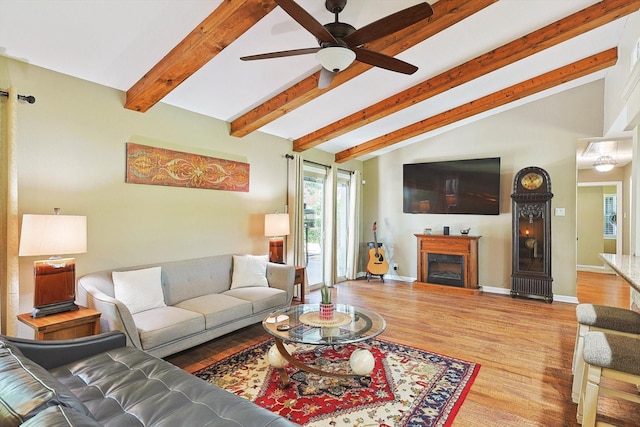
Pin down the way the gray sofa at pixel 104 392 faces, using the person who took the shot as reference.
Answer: facing away from the viewer and to the right of the viewer

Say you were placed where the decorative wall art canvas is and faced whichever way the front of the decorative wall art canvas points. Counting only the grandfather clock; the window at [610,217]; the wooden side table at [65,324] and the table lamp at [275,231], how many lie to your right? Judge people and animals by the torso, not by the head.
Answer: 1

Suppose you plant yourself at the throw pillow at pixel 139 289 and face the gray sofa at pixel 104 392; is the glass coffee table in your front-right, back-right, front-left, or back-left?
front-left

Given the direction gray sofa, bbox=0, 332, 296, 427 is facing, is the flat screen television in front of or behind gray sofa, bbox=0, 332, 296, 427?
in front

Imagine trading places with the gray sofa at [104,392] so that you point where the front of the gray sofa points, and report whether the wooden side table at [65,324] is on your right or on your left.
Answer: on your left

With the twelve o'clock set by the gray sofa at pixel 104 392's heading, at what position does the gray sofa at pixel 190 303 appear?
the gray sofa at pixel 190 303 is roughly at 11 o'clock from the gray sofa at pixel 104 392.

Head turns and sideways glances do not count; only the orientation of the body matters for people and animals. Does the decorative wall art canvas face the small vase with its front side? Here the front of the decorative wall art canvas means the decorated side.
yes

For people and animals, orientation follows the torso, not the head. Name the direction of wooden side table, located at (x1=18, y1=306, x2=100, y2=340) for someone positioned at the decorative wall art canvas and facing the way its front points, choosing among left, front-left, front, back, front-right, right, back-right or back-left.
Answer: right

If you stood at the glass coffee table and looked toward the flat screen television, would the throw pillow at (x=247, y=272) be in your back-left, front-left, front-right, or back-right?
front-left

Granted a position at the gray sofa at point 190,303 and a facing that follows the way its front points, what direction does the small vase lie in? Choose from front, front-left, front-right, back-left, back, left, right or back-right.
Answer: front

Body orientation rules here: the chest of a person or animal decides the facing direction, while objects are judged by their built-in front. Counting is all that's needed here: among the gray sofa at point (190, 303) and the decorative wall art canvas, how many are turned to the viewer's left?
0

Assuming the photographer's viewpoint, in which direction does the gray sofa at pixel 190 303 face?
facing the viewer and to the right of the viewer

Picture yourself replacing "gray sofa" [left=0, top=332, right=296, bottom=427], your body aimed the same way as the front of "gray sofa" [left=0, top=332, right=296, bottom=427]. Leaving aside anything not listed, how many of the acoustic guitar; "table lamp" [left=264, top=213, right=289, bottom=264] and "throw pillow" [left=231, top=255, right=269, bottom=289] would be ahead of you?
3

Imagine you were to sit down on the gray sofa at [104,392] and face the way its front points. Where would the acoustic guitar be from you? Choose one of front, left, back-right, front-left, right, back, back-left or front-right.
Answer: front

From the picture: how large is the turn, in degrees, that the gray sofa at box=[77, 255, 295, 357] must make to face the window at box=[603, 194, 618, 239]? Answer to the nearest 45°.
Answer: approximately 45° to its left

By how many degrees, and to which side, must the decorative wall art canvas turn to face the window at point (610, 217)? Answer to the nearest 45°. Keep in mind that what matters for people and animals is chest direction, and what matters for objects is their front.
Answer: approximately 45° to its left

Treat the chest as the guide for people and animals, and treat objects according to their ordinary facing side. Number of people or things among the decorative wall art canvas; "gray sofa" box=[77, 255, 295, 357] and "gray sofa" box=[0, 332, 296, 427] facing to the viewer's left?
0

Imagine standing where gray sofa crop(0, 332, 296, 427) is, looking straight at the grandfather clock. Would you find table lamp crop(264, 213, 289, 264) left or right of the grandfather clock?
left
